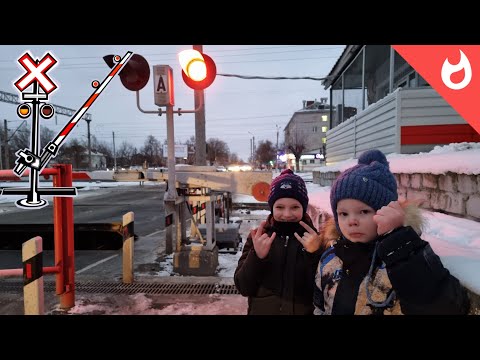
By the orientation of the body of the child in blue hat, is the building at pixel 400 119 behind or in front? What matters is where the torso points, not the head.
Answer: behind

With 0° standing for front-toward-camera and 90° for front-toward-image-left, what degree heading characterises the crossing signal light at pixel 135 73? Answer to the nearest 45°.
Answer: approximately 0°

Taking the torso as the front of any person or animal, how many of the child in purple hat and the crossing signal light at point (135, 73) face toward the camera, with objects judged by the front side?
2

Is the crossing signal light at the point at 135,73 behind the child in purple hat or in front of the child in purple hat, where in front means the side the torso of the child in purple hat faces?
behind

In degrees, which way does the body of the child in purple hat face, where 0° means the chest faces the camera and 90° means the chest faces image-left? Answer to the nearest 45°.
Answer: approximately 0°

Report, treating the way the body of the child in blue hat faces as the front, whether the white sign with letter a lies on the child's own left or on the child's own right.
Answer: on the child's own right

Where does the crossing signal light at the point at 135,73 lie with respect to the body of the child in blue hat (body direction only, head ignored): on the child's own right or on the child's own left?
on the child's own right
